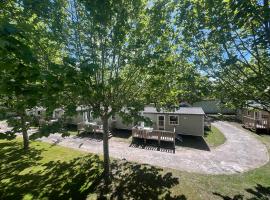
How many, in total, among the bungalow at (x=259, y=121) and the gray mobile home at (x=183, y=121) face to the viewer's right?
0

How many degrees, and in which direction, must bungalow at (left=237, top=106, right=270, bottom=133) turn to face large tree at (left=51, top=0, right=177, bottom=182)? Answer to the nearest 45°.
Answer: approximately 45° to its left

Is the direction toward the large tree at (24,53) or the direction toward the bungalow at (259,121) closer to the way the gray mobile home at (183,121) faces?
the large tree

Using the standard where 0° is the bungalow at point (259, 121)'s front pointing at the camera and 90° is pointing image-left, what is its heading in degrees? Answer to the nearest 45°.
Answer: approximately 45°

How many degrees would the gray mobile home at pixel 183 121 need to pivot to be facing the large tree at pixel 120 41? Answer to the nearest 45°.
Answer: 0° — it already faces it

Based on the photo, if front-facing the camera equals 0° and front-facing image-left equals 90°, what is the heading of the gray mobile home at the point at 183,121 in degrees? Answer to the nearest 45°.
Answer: approximately 0°

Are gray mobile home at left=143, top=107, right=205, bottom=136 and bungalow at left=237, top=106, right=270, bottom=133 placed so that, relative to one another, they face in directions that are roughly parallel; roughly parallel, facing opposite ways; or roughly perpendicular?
roughly perpendicular

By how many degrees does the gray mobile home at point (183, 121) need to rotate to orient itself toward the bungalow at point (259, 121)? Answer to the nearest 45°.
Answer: approximately 135° to its left
